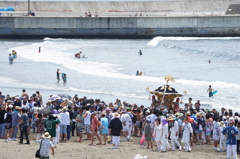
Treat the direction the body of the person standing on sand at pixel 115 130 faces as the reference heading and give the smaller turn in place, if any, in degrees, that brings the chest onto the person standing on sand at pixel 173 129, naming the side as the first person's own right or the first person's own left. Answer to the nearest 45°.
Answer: approximately 90° to the first person's own right

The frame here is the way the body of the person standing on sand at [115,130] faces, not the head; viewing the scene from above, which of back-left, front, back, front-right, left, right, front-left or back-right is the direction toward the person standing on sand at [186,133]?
right

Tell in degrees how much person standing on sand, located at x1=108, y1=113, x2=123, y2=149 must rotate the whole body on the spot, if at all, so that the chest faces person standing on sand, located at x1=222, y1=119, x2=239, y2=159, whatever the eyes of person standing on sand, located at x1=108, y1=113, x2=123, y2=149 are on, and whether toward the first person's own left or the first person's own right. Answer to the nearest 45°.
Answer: approximately 90° to the first person's own right

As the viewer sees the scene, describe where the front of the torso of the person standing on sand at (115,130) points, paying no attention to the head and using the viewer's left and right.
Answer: facing away from the viewer

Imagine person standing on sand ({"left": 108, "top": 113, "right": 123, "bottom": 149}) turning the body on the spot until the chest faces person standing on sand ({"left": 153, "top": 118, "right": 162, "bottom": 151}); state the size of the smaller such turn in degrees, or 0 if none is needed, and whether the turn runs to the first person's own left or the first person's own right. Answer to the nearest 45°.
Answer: approximately 90° to the first person's own right

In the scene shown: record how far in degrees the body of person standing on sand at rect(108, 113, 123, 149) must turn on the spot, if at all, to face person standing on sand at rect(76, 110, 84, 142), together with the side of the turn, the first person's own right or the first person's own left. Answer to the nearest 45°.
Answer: approximately 45° to the first person's own left

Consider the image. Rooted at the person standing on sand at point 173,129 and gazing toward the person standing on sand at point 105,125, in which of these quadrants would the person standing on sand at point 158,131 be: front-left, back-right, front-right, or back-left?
front-left
